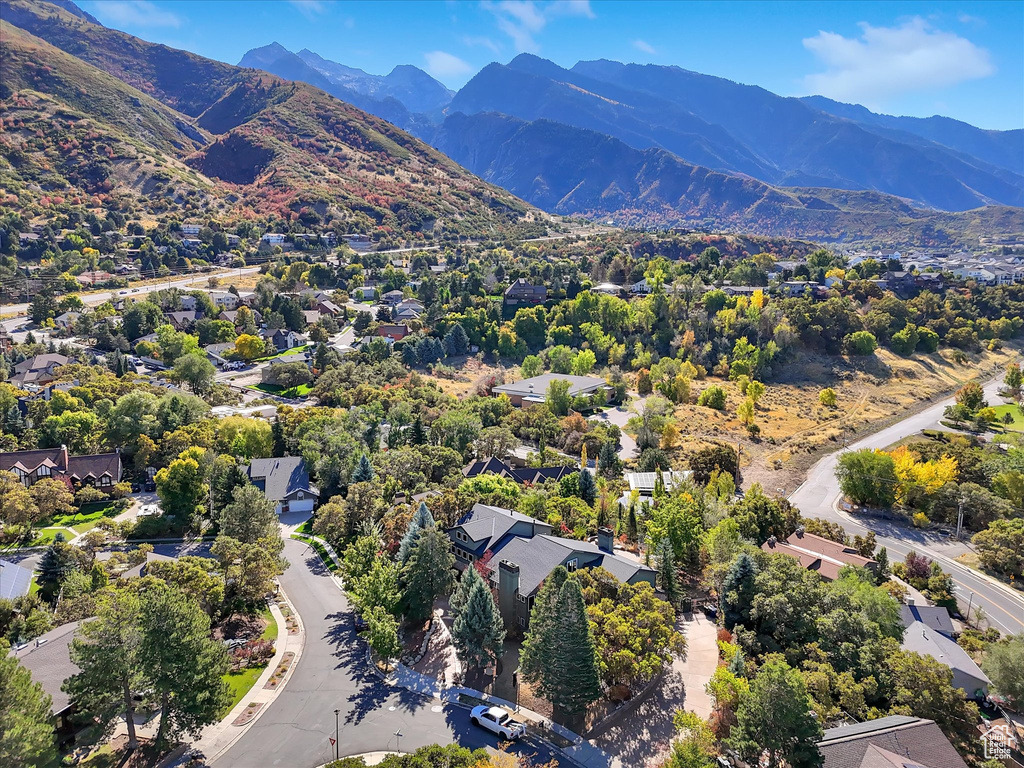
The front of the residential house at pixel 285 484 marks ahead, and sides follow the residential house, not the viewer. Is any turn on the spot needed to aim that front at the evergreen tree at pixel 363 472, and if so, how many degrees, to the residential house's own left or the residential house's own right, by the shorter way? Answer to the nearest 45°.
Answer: approximately 45° to the residential house's own left

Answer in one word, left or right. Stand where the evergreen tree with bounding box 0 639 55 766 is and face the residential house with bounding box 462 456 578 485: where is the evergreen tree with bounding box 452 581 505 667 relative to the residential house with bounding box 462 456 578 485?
right

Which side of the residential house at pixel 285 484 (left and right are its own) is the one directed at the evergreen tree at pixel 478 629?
front

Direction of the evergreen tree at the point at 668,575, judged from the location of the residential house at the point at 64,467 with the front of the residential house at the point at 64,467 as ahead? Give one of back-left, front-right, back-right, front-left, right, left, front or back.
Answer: front-left

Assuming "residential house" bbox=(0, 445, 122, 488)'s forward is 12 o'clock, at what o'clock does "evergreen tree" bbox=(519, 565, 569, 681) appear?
The evergreen tree is roughly at 11 o'clock from the residential house.

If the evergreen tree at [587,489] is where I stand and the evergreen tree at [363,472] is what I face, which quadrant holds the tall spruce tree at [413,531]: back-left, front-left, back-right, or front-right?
front-left

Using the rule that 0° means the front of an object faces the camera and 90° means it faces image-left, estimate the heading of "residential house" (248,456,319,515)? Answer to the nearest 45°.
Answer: approximately 0°

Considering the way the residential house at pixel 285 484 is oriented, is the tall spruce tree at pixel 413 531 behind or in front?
in front

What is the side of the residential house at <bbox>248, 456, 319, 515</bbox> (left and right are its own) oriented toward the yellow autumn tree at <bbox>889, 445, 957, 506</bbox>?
left

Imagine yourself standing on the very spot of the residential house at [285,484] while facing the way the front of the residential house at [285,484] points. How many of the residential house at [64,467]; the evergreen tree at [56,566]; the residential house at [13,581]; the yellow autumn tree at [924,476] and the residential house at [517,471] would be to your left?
2

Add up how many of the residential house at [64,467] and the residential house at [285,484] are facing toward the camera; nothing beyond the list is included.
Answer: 2

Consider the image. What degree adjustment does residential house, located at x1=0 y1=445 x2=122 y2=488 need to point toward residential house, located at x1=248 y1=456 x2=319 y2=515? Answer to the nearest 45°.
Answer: approximately 45° to its left

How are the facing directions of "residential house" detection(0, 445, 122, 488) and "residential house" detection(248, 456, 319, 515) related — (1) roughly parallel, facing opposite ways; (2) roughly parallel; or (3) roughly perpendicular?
roughly parallel

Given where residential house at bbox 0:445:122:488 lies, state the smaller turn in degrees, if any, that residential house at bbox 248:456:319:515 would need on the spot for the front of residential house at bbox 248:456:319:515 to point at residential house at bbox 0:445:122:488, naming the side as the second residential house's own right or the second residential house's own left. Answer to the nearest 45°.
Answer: approximately 90° to the second residential house's own right

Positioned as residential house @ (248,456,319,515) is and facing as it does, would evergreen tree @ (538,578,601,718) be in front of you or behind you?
in front
